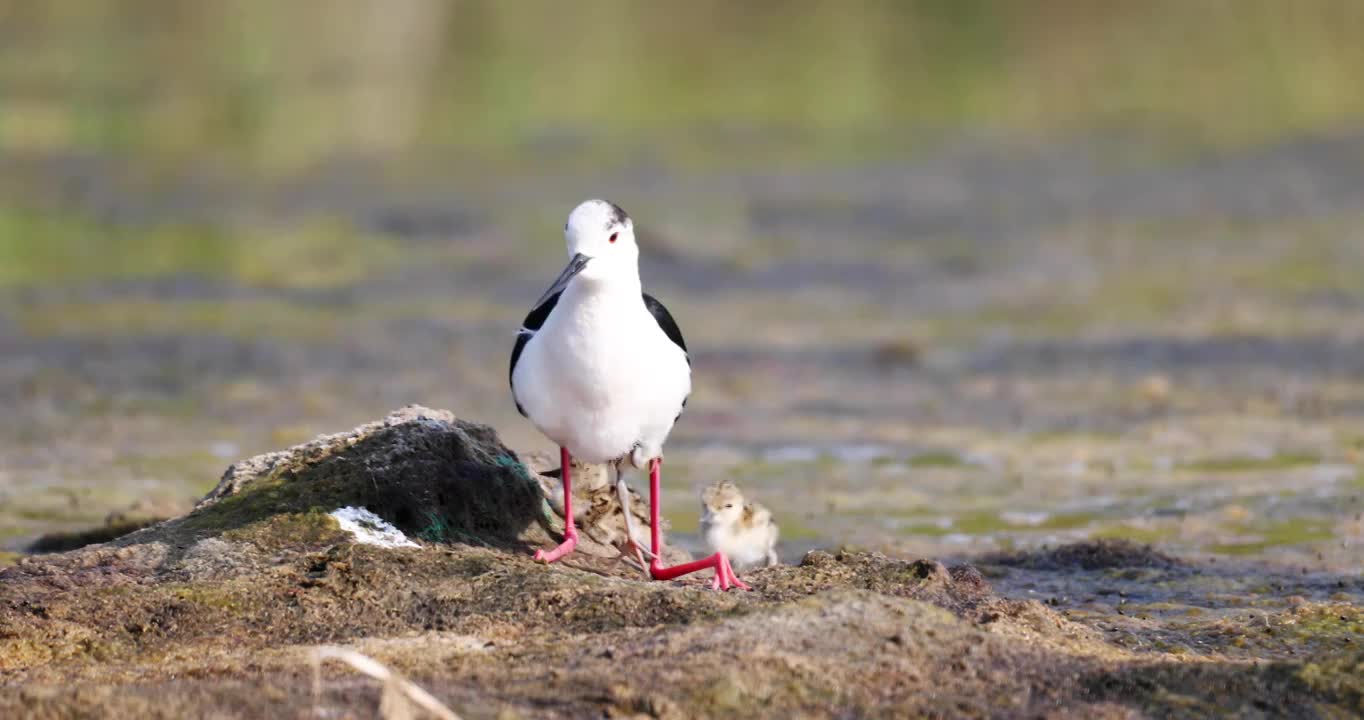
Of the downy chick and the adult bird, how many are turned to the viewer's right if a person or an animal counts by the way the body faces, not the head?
0

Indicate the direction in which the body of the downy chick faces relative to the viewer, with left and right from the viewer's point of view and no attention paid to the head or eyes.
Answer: facing the viewer and to the left of the viewer

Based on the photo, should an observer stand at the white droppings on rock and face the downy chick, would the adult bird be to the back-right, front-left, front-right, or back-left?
front-right

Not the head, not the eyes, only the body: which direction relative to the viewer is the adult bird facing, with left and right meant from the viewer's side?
facing the viewer
